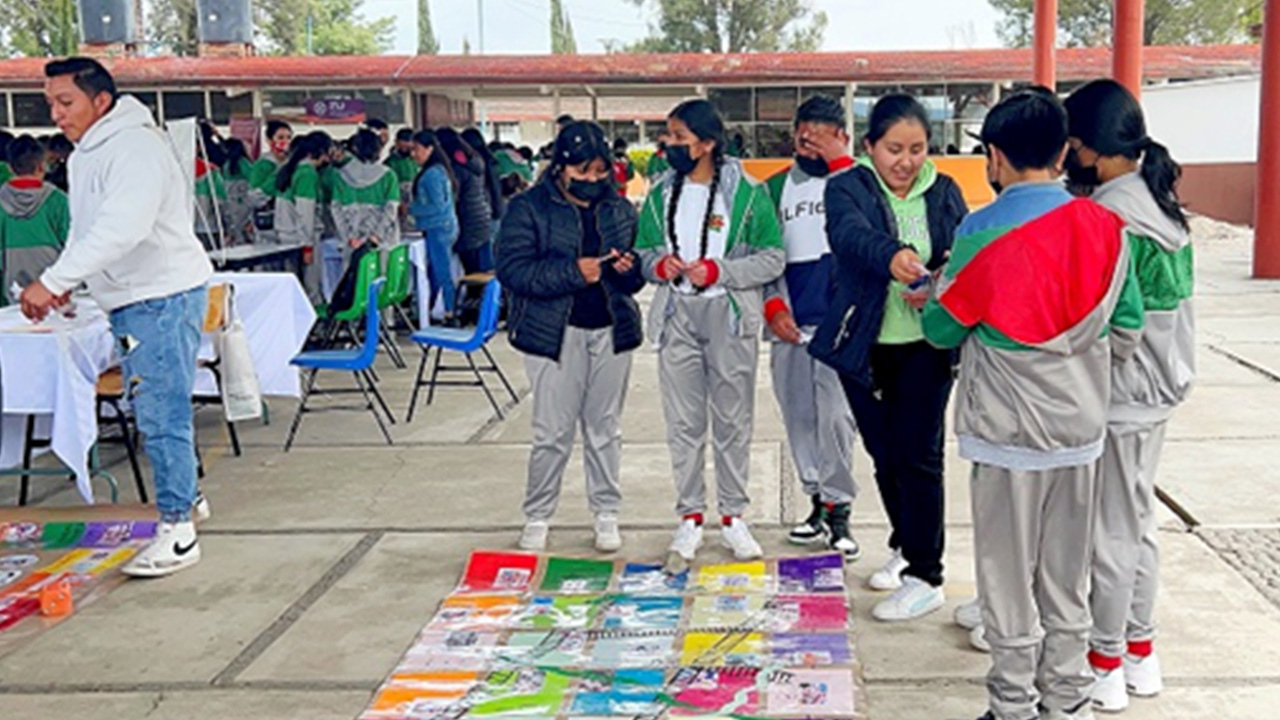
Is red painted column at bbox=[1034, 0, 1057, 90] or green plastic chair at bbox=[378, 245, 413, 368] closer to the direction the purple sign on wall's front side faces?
the green plastic chair

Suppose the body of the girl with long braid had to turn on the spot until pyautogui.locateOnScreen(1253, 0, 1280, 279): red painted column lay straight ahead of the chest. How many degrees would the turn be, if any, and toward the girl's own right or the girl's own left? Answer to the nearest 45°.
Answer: approximately 135° to the girl's own left

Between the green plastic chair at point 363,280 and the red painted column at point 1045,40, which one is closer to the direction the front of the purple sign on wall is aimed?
the green plastic chair

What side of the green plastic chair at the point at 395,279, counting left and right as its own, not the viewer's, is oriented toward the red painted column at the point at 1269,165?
back

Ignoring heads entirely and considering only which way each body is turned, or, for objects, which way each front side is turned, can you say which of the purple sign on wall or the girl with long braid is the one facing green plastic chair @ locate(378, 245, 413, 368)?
the purple sign on wall

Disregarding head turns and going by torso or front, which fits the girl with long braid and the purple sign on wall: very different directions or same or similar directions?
same or similar directions

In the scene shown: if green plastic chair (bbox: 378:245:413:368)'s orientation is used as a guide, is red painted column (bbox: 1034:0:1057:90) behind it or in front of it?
behind

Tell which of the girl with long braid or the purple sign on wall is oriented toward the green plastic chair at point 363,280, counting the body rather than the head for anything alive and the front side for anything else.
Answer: the purple sign on wall

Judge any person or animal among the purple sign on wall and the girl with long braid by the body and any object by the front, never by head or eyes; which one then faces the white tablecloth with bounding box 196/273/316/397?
the purple sign on wall

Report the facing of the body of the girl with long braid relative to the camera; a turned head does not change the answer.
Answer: toward the camera

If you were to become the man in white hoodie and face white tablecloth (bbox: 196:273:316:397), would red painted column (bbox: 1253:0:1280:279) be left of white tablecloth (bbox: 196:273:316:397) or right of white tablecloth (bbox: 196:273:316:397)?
right

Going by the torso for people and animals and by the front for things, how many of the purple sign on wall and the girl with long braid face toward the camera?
2

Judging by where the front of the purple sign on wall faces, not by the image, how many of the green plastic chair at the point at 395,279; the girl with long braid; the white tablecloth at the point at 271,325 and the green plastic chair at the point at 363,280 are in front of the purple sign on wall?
4

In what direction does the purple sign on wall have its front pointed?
toward the camera

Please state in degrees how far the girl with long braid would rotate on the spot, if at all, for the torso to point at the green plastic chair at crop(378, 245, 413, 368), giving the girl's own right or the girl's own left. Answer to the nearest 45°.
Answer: approximately 135° to the girl's own right

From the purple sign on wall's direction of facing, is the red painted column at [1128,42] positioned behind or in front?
in front
